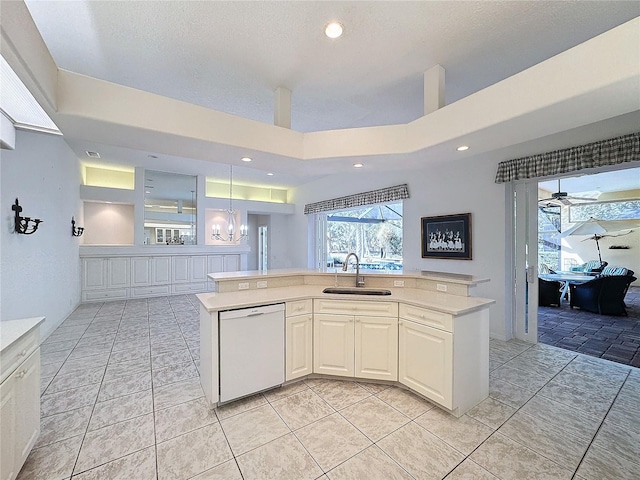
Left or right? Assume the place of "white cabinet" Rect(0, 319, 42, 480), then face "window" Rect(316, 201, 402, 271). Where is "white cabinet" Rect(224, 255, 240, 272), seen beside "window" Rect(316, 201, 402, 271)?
left

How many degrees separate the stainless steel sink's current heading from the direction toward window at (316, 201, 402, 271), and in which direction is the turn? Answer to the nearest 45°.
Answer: approximately 180°

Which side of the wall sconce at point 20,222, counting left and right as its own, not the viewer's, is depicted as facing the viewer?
right

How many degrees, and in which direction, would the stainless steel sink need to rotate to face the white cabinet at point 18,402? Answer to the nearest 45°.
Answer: approximately 45° to its right

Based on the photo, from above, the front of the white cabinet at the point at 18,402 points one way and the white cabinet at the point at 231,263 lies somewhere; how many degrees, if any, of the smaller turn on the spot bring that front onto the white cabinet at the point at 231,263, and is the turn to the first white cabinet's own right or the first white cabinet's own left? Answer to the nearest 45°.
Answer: approximately 45° to the first white cabinet's own left

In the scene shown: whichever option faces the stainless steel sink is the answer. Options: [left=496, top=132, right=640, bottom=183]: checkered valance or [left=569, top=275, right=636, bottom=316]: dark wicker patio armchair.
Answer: the checkered valance

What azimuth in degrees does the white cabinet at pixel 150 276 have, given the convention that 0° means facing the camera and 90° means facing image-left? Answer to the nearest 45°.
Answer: approximately 0°

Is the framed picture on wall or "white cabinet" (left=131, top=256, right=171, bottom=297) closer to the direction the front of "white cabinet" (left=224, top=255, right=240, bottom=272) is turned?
the framed picture on wall

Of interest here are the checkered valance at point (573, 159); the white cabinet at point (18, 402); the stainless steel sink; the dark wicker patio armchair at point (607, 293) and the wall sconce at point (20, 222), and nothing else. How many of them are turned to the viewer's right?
2

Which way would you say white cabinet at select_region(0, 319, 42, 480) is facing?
to the viewer's right
